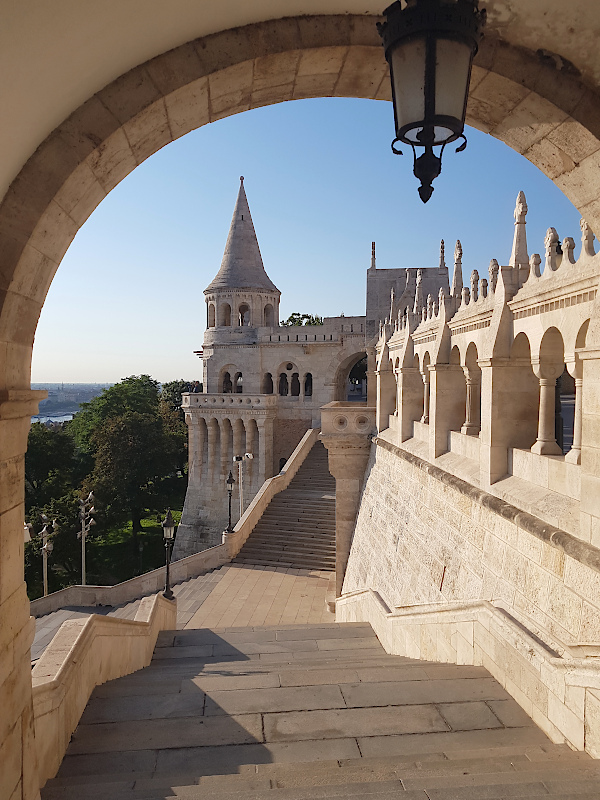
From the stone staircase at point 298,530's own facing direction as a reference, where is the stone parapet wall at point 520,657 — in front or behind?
in front

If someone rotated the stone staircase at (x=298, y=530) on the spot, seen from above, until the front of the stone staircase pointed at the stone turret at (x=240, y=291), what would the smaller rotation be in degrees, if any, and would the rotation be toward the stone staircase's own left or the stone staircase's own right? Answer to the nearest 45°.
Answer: approximately 180°

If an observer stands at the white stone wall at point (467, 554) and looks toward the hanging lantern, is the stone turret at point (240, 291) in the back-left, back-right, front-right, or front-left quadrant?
back-right

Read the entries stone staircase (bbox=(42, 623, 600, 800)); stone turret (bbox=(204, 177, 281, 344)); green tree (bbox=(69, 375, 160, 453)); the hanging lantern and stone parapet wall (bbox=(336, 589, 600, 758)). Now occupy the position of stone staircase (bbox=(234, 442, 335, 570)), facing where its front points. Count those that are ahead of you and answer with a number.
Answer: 3

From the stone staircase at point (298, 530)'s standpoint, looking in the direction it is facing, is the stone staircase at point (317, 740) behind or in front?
in front

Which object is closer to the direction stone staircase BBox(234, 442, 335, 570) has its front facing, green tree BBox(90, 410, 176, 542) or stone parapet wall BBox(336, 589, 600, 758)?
the stone parapet wall

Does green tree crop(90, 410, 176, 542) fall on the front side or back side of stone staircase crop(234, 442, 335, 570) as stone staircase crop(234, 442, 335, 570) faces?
on the back side

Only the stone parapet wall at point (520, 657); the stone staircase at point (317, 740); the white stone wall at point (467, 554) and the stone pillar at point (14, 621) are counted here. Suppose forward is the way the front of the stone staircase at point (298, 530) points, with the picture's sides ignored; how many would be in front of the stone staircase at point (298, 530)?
4

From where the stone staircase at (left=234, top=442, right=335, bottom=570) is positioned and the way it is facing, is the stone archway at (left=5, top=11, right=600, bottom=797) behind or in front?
in front

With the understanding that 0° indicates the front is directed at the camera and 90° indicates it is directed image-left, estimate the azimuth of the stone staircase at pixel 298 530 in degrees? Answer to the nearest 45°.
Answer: approximately 0°
